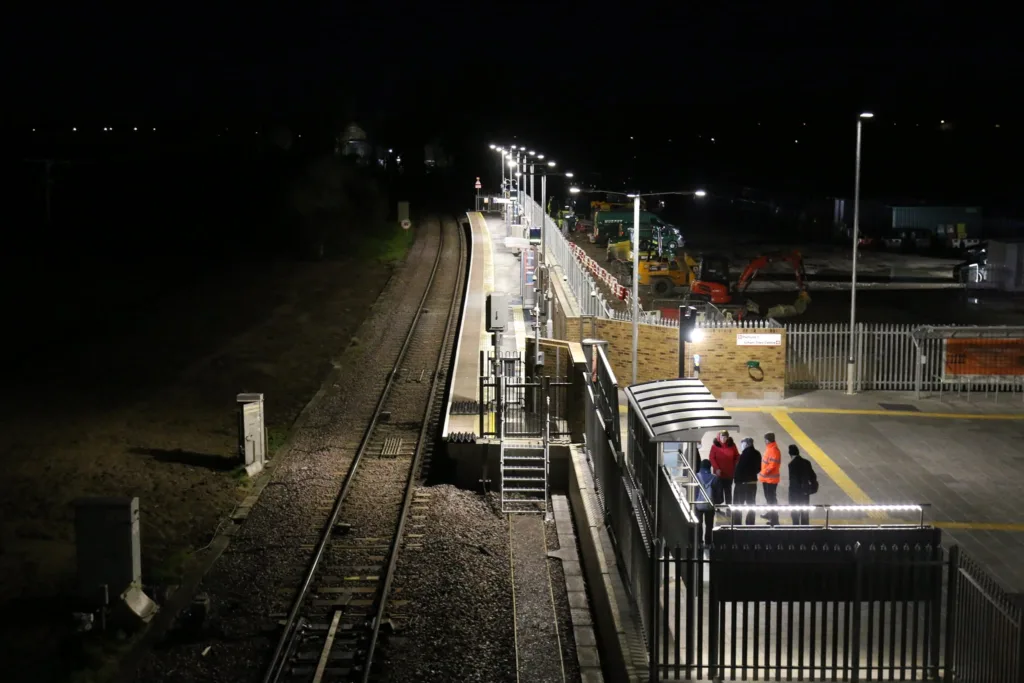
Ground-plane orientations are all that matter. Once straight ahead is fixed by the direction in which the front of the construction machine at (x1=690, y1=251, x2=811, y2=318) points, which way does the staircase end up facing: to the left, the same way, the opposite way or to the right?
to the right

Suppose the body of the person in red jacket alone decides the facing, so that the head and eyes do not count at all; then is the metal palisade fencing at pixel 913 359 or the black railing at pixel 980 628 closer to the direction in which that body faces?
the black railing

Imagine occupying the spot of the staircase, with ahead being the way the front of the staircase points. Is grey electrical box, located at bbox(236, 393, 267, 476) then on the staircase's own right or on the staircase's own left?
on the staircase's own right

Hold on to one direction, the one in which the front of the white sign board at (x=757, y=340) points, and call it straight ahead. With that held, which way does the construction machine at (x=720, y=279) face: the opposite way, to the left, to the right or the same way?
to the left

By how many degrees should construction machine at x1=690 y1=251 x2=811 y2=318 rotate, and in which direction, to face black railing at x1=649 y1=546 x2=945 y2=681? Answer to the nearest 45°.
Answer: approximately 90° to its right

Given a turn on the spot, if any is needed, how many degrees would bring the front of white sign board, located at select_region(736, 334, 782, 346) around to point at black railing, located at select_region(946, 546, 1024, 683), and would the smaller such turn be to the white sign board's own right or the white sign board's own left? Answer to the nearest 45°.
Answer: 0° — it already faces it

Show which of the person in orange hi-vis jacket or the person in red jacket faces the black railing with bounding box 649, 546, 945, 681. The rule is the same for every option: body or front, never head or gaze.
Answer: the person in red jacket

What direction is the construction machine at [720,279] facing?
to the viewer's right
